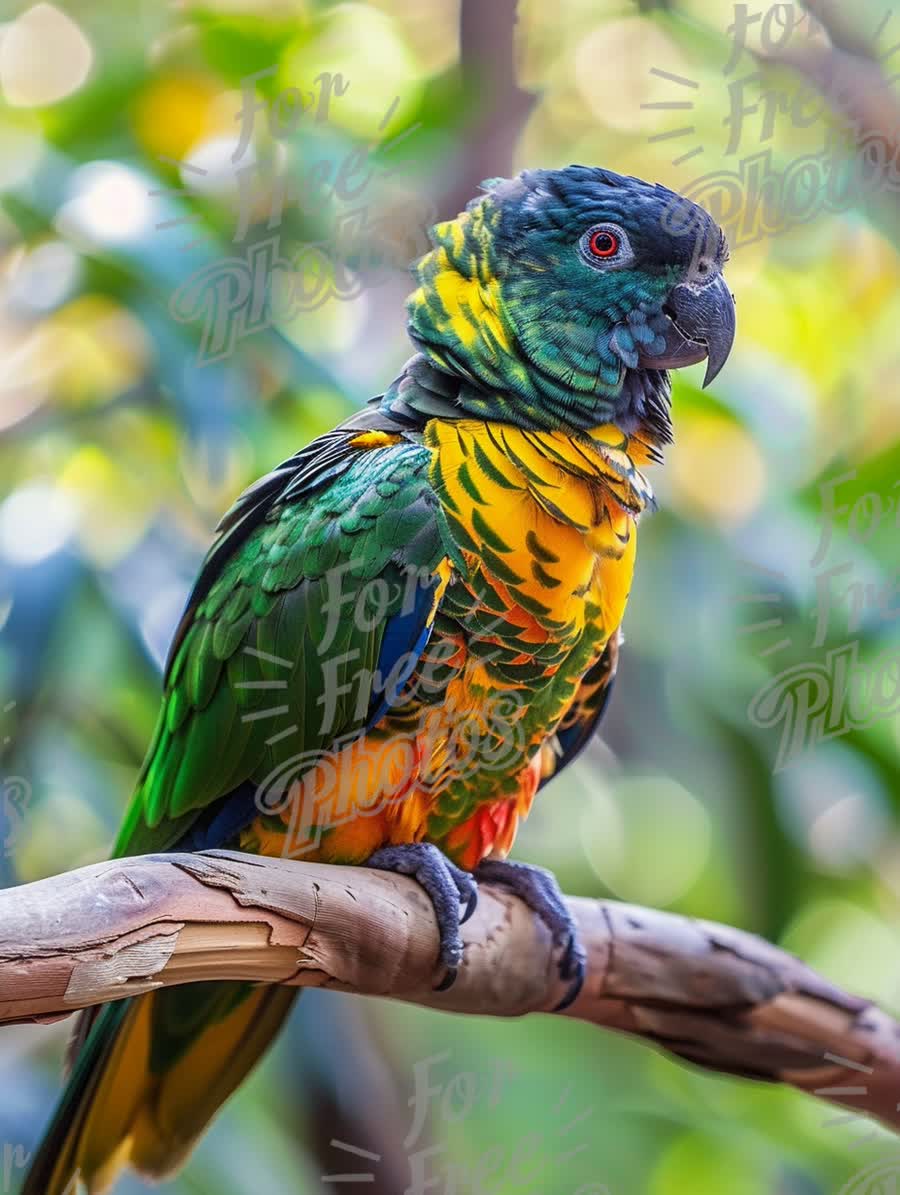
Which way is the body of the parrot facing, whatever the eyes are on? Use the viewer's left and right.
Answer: facing the viewer and to the right of the viewer
